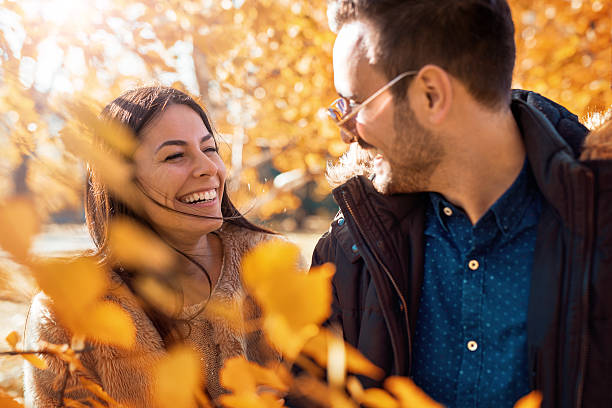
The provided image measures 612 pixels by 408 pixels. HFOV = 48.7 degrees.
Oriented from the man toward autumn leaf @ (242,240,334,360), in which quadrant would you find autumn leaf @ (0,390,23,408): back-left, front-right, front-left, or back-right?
front-right

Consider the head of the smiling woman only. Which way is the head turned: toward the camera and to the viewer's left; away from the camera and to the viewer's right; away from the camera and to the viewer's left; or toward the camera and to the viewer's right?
toward the camera and to the viewer's right

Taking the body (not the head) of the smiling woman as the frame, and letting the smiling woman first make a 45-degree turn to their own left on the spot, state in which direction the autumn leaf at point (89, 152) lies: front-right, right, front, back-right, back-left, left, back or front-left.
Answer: right

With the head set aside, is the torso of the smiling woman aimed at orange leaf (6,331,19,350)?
no

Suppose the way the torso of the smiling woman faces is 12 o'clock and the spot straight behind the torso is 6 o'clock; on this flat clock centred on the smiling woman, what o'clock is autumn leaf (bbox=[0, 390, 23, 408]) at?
The autumn leaf is roughly at 2 o'clock from the smiling woman.

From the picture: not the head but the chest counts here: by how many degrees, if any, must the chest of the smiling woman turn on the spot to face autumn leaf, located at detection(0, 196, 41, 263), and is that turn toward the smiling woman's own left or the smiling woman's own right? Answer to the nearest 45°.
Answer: approximately 45° to the smiling woman's own right

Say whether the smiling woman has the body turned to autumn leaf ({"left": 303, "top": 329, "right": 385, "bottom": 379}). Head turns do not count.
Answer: yes

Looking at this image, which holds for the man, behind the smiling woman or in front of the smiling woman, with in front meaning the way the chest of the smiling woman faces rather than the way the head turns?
in front

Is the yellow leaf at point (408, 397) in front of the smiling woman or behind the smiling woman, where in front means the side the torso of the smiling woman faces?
in front

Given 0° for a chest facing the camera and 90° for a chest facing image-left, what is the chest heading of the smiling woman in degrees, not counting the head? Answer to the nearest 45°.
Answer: approximately 315°

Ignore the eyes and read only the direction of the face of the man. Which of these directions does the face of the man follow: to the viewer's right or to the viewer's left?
to the viewer's left

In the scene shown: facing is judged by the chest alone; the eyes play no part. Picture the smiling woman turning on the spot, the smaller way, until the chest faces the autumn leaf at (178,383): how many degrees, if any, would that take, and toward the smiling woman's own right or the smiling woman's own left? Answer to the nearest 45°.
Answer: approximately 45° to the smiling woman's own right

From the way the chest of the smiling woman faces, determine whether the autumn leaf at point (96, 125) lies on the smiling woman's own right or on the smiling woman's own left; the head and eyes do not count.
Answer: on the smiling woman's own right
